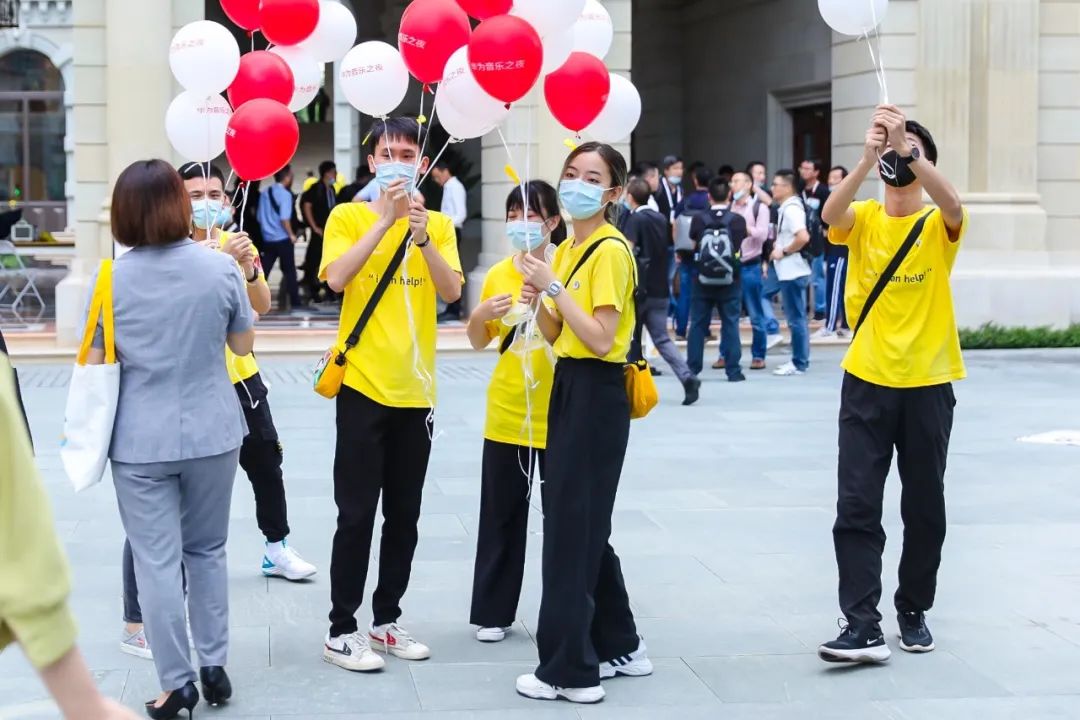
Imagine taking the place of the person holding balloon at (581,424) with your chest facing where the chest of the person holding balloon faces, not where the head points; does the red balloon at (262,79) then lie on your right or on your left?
on your right

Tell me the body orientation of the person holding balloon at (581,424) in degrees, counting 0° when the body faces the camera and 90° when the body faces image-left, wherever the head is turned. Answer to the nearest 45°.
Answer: approximately 45°

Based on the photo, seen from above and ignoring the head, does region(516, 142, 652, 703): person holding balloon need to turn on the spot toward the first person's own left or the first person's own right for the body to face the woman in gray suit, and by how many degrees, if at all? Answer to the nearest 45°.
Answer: approximately 45° to the first person's own right

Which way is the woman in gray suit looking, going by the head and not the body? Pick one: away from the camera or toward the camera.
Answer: away from the camera

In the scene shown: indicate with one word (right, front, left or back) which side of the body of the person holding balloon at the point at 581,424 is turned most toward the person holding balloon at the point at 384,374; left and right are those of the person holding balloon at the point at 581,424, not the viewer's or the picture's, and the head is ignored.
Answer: right

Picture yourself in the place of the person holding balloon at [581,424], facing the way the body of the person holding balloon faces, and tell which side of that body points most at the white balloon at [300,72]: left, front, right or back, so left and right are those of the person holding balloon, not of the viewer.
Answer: right

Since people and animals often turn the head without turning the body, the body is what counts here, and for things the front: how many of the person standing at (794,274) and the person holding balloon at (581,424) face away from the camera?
0

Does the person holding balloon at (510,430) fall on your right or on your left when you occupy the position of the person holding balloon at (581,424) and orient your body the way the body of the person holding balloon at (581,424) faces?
on your right
